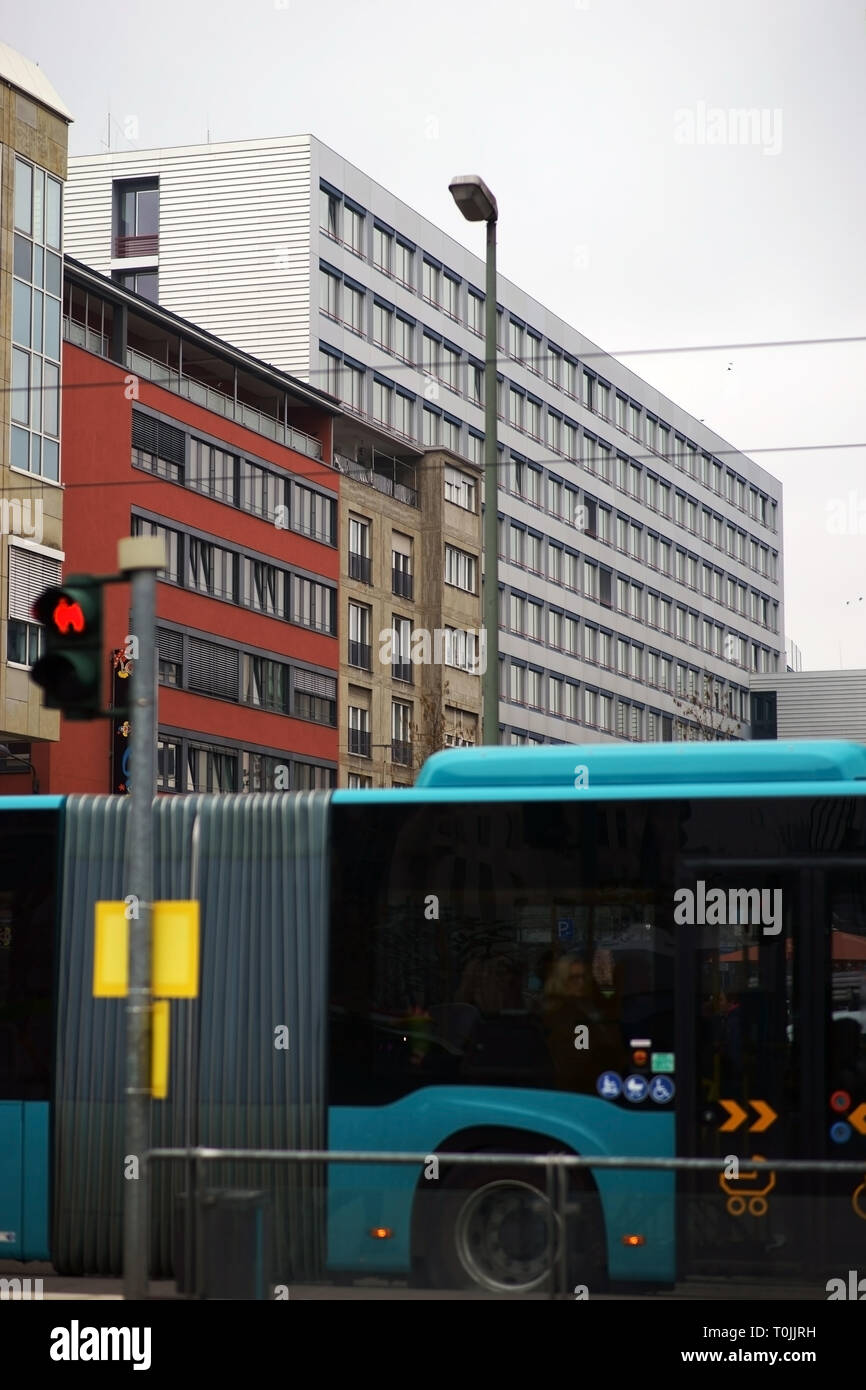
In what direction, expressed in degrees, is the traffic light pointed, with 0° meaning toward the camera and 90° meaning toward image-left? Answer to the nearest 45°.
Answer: approximately 45°

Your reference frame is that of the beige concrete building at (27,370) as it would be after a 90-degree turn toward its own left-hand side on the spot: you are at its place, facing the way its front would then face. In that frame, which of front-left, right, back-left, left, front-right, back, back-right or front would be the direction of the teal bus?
back-right

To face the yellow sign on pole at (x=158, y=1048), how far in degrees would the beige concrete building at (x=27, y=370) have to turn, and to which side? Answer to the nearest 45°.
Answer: approximately 45° to its right

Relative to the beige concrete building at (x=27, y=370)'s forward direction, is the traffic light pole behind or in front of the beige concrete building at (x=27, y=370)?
in front

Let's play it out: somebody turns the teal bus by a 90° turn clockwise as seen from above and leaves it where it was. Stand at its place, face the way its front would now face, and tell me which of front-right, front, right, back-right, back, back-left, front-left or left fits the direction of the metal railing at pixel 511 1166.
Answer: front

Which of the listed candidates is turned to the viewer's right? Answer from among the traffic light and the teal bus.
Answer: the teal bus

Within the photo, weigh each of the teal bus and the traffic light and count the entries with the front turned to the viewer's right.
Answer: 1

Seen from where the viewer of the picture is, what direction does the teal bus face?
facing to the right of the viewer

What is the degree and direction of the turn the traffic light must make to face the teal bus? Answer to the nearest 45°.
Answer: approximately 180°

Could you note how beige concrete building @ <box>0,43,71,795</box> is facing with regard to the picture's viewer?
facing the viewer and to the right of the viewer

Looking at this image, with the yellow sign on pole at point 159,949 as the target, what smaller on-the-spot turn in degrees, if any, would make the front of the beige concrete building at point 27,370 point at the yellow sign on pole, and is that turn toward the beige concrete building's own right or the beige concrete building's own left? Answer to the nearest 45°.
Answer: approximately 45° to the beige concrete building's own right
